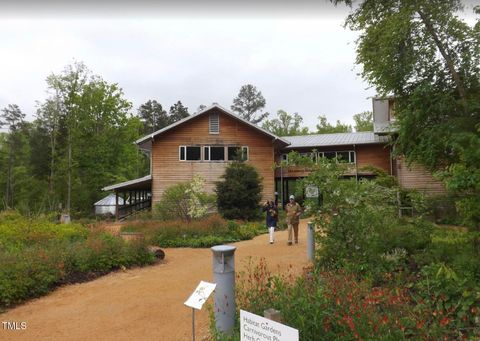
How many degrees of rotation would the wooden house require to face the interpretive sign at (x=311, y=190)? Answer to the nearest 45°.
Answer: approximately 90° to its left

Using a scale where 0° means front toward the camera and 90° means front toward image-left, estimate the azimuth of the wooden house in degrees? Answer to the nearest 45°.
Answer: approximately 0°

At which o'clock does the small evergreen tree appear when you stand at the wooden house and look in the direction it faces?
The small evergreen tree is roughly at 1 o'clock from the wooden house.

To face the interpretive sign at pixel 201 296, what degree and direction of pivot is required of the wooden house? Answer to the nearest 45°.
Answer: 0° — it already faces it

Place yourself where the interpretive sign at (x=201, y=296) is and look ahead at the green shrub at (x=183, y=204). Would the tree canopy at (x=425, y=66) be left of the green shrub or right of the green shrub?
right

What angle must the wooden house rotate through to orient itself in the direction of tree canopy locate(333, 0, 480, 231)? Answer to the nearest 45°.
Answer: approximately 45° to its left

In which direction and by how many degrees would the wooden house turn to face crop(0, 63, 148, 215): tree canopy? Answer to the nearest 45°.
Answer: approximately 135° to its right

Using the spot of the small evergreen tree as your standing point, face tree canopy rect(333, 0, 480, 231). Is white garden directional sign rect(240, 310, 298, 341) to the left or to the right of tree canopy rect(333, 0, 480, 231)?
right

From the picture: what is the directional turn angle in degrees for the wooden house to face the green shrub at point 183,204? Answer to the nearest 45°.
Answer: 0° — it already faces it
